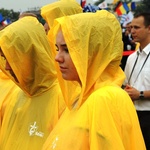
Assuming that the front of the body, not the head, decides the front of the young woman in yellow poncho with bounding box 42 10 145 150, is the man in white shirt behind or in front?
behind

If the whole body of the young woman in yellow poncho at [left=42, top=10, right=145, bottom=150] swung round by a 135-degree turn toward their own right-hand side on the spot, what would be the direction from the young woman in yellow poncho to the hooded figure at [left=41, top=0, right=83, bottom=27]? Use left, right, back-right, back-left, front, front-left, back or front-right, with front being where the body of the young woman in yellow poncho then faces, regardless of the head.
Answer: front

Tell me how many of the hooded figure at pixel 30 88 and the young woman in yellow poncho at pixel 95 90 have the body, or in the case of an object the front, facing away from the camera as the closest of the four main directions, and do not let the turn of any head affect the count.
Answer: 0

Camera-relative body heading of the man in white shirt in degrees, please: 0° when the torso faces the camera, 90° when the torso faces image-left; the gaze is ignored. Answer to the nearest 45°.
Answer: approximately 45°

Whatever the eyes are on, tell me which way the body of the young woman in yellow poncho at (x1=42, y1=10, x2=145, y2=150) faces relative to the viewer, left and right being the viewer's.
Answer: facing the viewer and to the left of the viewer

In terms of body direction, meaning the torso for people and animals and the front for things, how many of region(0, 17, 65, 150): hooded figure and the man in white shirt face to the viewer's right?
0
